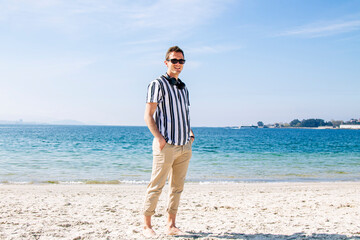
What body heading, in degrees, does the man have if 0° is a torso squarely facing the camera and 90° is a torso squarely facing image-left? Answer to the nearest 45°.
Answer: approximately 315°
